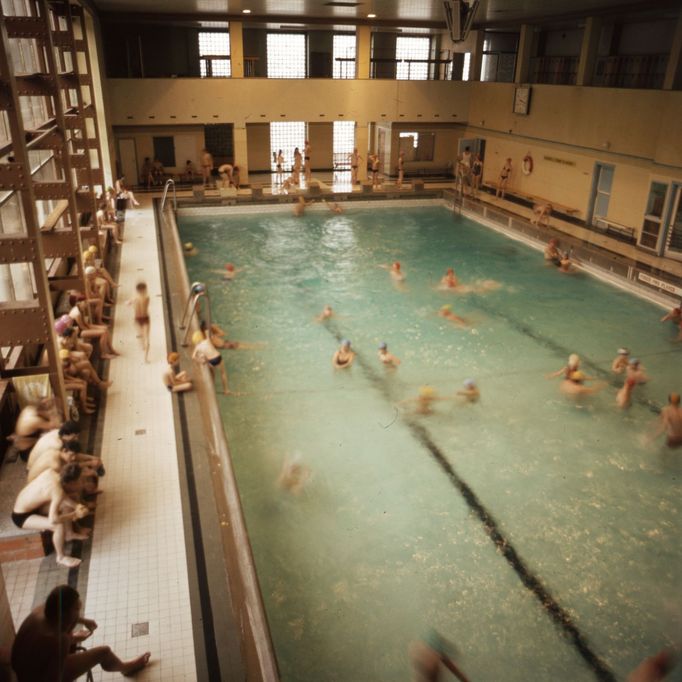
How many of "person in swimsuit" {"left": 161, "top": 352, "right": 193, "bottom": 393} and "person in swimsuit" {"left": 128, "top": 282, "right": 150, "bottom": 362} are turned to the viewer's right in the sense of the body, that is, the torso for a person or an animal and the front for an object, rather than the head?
1

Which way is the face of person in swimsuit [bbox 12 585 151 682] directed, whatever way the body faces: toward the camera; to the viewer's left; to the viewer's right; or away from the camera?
to the viewer's right

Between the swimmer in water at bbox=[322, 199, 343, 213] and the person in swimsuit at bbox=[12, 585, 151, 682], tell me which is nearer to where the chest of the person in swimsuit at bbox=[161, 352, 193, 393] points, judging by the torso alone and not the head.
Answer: the swimmer in water

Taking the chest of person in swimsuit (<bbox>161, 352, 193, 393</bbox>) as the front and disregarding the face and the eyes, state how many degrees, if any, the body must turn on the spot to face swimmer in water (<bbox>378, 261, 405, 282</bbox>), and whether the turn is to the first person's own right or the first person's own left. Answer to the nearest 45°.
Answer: approximately 45° to the first person's own left

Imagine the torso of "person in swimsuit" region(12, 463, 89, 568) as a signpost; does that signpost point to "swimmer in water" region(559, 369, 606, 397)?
yes

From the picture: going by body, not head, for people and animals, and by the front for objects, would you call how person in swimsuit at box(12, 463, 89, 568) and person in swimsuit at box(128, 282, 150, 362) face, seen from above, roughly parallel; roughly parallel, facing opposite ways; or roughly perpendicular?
roughly perpendicular

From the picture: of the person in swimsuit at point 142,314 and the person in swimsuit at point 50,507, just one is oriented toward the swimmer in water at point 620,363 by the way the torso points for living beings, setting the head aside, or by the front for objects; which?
the person in swimsuit at point 50,507

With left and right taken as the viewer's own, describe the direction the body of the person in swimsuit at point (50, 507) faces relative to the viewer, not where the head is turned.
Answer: facing to the right of the viewer

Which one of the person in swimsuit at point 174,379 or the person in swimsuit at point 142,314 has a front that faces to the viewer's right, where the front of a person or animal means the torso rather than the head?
the person in swimsuit at point 174,379

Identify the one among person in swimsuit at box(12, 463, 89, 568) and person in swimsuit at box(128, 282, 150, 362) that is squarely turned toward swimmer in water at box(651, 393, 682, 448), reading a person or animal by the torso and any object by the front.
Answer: person in swimsuit at box(12, 463, 89, 568)

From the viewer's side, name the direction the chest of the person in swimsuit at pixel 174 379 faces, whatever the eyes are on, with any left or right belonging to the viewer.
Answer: facing to the right of the viewer
